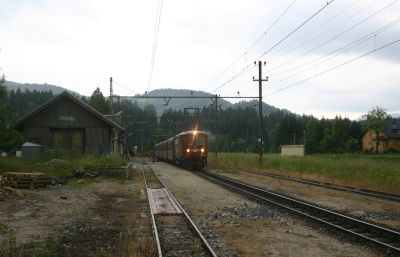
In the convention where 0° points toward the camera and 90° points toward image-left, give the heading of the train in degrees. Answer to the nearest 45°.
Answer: approximately 315°

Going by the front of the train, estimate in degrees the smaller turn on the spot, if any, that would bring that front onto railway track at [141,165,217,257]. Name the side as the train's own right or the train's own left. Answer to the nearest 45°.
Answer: approximately 45° to the train's own right

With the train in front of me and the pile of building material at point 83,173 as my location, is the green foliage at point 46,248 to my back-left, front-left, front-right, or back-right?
back-right

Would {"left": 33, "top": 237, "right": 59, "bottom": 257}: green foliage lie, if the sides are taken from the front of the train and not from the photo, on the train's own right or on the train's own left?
on the train's own right

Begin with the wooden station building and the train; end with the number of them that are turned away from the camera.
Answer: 0

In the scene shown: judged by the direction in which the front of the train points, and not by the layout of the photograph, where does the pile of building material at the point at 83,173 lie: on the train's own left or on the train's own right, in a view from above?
on the train's own right

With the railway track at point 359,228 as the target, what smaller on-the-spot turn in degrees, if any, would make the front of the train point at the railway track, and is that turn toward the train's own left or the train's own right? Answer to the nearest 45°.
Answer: approximately 45° to the train's own right
